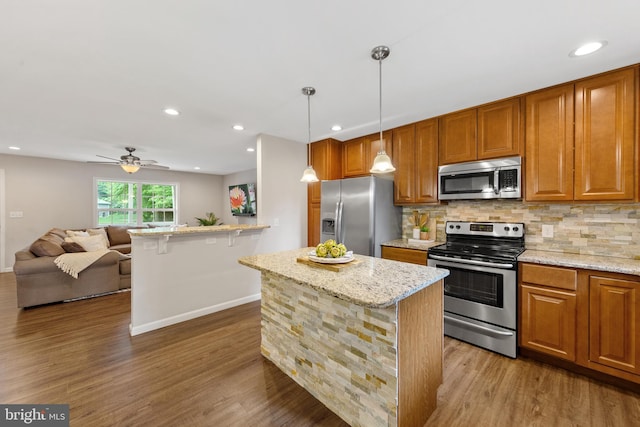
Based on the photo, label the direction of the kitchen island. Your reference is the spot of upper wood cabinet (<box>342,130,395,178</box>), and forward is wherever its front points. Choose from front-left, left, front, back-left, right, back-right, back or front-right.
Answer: front-left

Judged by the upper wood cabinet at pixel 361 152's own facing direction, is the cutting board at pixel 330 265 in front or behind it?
in front

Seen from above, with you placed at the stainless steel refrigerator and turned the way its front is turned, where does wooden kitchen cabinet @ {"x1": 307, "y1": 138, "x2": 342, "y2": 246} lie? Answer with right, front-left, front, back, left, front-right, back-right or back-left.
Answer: right

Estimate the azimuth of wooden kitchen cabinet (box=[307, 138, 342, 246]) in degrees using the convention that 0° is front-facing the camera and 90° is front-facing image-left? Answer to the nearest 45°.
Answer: approximately 45°

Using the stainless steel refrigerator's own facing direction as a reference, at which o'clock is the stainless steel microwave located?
The stainless steel microwave is roughly at 8 o'clock from the stainless steel refrigerator.

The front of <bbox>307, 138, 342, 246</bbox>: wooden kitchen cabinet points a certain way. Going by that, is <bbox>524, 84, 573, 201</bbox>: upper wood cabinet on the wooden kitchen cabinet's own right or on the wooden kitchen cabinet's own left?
on the wooden kitchen cabinet's own left

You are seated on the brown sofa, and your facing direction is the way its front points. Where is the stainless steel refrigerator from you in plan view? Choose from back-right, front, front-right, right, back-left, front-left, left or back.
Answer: front-right

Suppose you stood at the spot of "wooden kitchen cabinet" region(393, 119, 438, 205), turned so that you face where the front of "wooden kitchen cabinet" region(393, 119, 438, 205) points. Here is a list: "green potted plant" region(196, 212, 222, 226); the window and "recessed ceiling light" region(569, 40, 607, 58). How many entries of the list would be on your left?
1

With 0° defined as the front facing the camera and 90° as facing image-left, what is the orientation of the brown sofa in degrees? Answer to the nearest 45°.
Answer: approximately 270°

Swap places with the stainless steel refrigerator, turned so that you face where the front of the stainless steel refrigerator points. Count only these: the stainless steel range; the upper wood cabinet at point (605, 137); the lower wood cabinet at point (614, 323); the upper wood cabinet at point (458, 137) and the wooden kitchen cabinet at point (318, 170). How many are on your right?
1

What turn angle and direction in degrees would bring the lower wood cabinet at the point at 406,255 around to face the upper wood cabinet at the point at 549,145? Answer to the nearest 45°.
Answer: approximately 135° to its left

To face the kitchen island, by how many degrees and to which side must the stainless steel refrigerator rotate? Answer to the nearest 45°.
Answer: approximately 45° to its left
